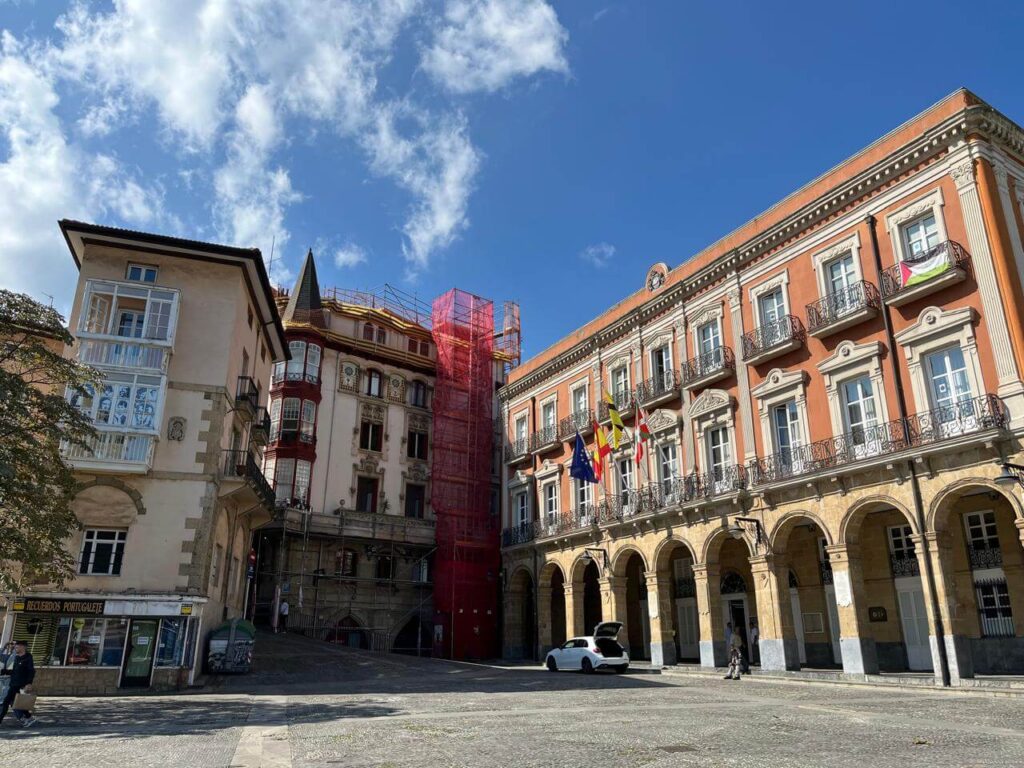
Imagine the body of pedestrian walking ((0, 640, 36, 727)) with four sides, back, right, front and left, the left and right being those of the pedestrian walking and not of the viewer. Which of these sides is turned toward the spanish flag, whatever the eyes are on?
back

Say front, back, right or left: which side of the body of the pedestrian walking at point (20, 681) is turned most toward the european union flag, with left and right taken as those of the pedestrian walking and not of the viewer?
back

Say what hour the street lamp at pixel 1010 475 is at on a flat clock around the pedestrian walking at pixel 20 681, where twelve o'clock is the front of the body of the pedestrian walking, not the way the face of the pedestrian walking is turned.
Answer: The street lamp is roughly at 7 o'clock from the pedestrian walking.

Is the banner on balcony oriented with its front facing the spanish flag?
no

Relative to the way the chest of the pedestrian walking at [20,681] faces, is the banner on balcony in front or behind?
behind

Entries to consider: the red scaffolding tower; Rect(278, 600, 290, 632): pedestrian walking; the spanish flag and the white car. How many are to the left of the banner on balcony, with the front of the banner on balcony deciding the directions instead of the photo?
0

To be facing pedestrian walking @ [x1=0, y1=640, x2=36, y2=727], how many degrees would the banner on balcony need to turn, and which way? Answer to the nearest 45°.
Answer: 0° — it already faces them

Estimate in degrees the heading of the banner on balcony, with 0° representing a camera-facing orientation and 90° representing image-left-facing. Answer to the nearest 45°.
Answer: approximately 45°

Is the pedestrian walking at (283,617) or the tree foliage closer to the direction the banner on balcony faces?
the tree foliage

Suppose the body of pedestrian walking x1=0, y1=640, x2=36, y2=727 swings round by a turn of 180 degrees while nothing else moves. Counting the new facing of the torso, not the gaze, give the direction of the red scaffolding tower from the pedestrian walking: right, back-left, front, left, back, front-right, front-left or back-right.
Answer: front-left

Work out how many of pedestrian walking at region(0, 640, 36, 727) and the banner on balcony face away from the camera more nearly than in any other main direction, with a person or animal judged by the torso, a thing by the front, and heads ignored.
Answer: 0

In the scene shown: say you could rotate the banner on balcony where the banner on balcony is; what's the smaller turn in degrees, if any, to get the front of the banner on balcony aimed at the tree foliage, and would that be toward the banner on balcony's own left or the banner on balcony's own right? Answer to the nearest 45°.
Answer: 0° — it already faces it

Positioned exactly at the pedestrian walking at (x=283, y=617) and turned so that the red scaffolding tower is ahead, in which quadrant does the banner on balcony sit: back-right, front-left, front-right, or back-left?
front-right

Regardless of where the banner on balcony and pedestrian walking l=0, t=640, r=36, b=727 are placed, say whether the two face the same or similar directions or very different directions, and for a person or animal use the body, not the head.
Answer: same or similar directions

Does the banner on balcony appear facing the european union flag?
no
